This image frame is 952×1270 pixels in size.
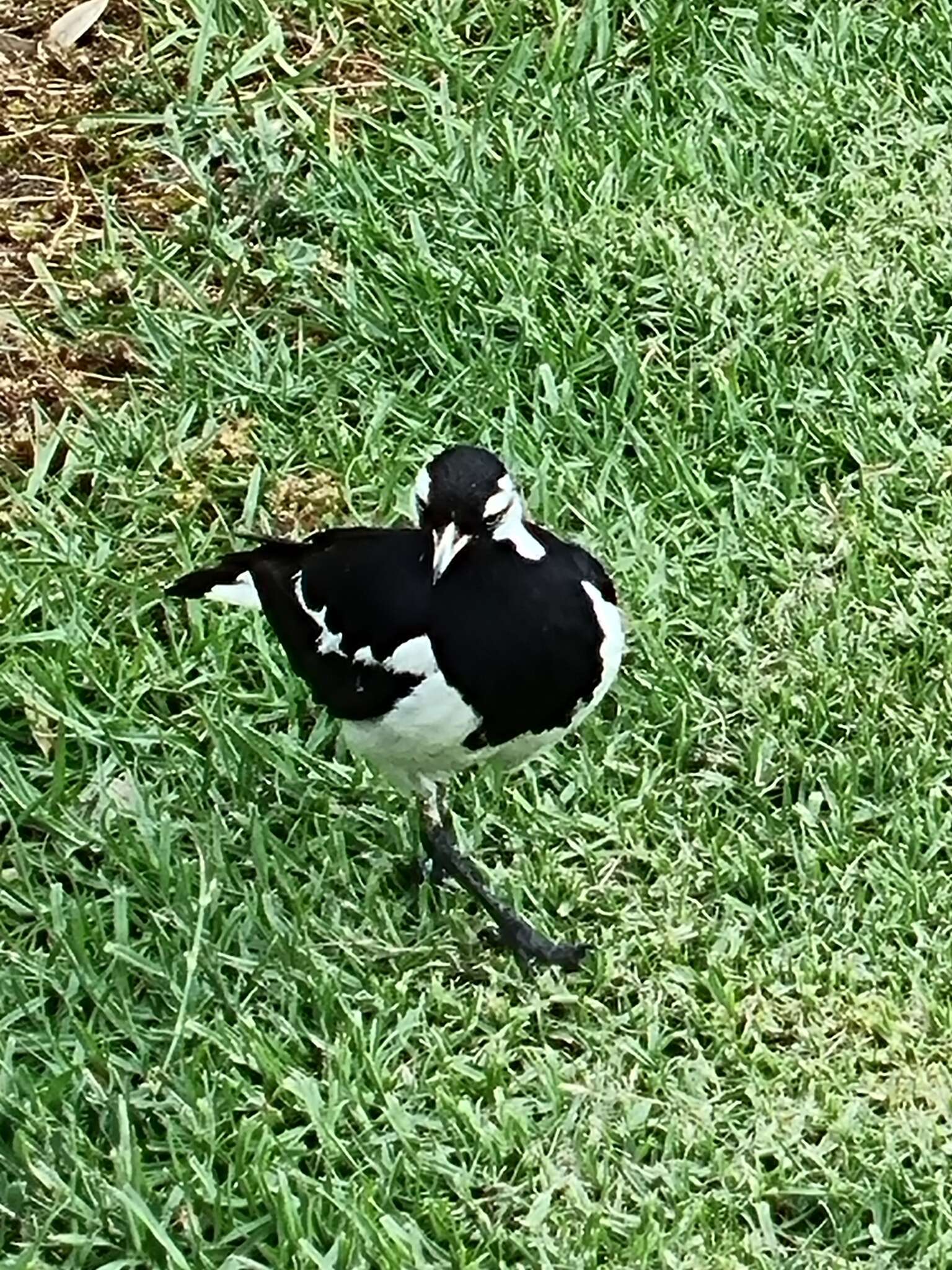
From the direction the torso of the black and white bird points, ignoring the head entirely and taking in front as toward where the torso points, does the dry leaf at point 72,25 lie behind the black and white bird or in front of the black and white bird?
behind

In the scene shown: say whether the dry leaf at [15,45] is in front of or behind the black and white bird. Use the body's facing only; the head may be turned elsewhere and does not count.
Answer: behind

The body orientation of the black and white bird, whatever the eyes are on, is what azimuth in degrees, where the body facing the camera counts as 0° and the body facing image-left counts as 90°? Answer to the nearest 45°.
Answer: approximately 315°
